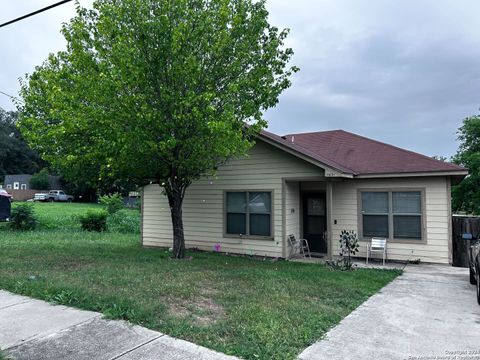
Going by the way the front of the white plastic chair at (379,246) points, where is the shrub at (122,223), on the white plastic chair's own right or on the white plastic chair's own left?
on the white plastic chair's own right

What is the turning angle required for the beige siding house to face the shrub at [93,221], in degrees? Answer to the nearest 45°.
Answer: approximately 90° to its right

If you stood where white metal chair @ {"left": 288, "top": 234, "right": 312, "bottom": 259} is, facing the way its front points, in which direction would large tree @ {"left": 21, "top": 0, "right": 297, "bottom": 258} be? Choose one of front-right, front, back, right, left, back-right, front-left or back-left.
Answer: back

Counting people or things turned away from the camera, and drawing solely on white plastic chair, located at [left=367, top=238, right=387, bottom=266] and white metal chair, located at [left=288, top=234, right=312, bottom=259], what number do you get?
0

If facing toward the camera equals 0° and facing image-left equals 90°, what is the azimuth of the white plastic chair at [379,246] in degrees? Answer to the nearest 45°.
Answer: approximately 45°

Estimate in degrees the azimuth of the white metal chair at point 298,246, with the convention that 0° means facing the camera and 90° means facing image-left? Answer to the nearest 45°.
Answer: approximately 315°

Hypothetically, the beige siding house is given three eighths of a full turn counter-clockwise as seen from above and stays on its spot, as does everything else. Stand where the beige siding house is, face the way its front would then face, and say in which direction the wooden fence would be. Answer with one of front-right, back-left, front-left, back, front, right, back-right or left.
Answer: front

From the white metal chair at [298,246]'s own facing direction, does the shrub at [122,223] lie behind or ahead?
behind

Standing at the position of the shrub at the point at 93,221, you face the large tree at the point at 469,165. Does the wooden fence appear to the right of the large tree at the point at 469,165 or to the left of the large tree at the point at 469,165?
right

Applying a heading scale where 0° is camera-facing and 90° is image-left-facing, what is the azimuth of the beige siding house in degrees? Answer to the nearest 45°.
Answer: approximately 45°
